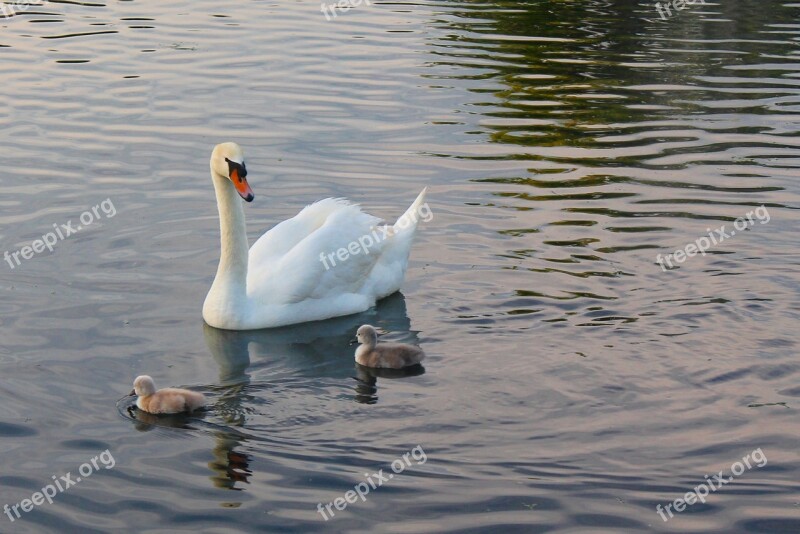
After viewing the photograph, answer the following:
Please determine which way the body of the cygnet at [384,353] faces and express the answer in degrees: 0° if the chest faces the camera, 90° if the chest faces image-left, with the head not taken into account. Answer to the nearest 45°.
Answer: approximately 90°

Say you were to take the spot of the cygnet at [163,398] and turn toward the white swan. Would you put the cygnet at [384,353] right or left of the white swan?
right

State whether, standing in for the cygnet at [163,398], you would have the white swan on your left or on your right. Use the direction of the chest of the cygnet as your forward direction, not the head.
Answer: on your right

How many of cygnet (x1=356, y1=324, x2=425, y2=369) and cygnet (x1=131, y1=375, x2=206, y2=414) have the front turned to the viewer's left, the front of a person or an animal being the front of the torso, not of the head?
2

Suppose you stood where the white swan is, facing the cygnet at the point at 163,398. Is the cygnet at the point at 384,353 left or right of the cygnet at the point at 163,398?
left

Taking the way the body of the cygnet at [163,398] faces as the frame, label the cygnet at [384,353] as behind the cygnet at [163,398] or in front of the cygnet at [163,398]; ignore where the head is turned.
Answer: behind

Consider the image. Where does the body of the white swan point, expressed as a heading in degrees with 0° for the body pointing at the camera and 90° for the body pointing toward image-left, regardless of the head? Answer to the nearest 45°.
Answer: approximately 45°

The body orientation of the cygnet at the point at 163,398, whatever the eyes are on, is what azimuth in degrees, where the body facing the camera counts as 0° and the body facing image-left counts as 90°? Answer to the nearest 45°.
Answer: approximately 90°

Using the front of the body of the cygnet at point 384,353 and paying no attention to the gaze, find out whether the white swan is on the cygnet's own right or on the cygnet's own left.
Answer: on the cygnet's own right

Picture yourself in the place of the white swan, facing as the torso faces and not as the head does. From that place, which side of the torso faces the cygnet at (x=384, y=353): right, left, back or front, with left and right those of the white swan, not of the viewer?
left

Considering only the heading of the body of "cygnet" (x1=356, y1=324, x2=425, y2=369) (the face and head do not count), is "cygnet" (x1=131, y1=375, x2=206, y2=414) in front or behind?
in front
